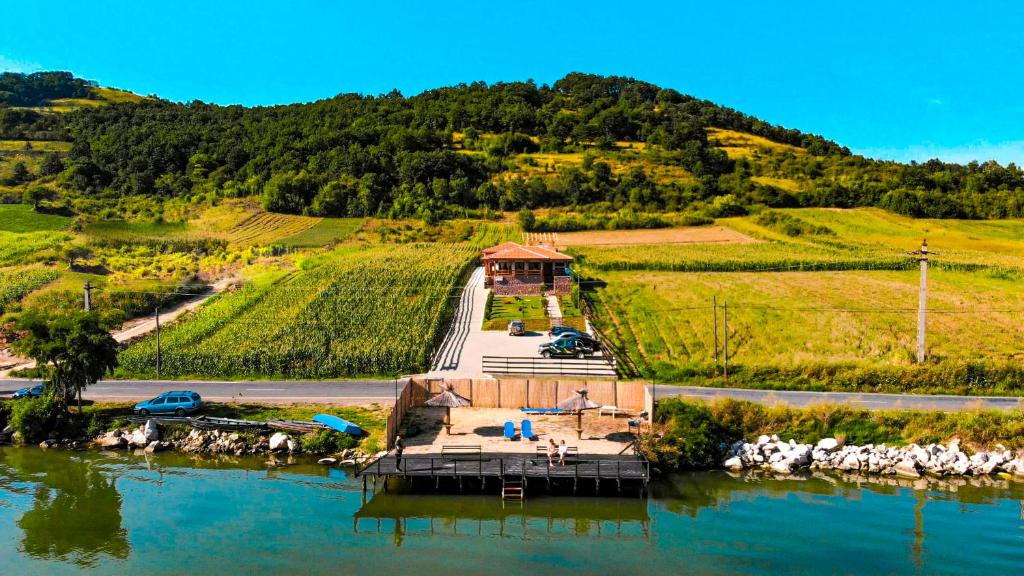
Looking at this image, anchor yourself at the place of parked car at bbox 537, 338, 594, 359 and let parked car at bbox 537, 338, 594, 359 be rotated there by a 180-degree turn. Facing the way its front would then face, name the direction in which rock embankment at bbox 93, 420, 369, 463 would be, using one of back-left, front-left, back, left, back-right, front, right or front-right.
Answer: back-right

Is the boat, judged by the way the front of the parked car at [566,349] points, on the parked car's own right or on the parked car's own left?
on the parked car's own left

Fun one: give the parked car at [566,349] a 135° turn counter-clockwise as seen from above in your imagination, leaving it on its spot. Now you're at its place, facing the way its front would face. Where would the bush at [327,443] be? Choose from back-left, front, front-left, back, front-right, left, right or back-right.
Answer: right

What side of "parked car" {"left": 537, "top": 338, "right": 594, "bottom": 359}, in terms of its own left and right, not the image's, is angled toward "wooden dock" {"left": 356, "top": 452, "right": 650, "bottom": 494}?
left

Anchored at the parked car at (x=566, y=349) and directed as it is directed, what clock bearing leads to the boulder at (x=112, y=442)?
The boulder is roughly at 11 o'clock from the parked car.

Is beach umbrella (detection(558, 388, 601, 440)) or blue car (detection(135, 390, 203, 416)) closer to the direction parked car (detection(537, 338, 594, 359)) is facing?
the blue car

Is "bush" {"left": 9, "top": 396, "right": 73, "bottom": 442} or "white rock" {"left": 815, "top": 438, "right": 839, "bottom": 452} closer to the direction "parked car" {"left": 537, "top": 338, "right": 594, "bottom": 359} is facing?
the bush

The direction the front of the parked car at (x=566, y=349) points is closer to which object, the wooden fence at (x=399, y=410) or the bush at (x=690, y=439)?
the wooden fence

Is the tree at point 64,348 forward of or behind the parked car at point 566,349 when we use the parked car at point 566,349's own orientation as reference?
forward

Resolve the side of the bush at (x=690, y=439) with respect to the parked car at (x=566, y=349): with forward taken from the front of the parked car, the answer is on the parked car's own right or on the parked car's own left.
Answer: on the parked car's own left

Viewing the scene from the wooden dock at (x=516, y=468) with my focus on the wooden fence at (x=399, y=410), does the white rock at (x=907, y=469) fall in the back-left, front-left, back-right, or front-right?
back-right

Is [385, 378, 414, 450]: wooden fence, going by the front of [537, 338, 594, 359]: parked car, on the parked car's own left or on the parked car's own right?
on the parked car's own left

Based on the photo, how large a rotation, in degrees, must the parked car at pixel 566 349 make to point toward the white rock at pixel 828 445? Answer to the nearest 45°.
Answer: approximately 135° to its left

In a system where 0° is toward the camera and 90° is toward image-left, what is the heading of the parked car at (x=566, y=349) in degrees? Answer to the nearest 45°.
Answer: approximately 90°

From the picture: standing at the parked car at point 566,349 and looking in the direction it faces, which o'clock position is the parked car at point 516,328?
the parked car at point 516,328 is roughly at 2 o'clock from the parked car at point 566,349.

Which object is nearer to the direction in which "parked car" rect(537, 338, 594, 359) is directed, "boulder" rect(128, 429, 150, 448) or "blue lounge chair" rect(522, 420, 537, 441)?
the boulder
